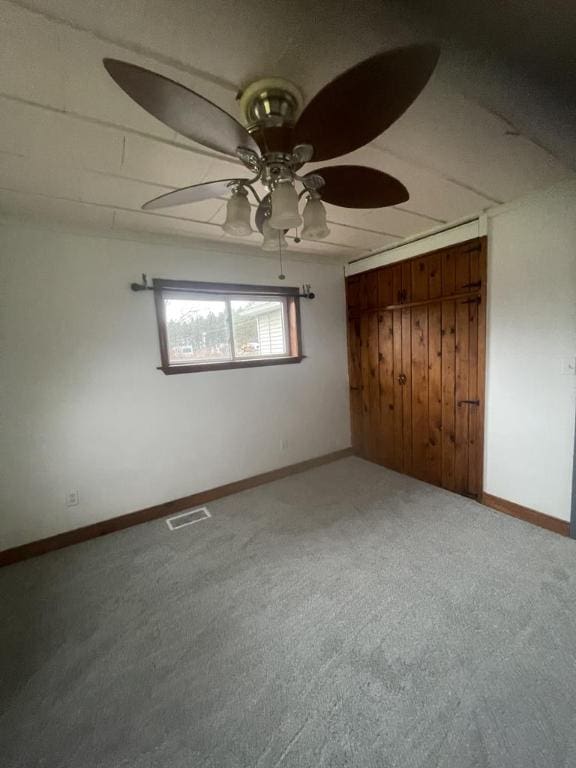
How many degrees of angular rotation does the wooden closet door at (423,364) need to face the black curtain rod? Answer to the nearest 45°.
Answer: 0° — it already faces it

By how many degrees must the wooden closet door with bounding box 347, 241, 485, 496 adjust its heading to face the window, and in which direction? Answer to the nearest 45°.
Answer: approximately 45° to its right

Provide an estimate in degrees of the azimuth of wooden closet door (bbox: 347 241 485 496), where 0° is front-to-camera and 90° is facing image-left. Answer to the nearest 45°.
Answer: approximately 45°

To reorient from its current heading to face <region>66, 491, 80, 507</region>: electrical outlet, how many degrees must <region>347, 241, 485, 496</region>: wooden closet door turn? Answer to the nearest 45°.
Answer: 0° — it already faces it
